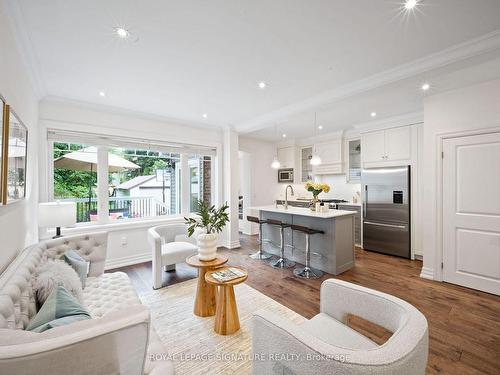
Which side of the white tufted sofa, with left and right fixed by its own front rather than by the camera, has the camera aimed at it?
right

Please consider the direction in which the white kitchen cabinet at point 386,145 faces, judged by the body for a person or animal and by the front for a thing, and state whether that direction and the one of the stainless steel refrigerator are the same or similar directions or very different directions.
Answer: same or similar directions

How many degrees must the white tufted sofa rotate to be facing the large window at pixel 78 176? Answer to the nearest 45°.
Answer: approximately 90° to its left

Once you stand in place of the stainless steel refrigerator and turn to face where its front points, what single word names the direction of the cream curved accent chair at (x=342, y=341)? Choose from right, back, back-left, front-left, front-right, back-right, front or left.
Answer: front-left

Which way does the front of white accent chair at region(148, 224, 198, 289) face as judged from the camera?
facing the viewer and to the right of the viewer

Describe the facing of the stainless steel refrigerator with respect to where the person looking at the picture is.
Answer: facing the viewer and to the left of the viewer

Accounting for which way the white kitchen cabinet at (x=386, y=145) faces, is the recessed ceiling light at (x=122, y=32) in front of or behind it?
in front

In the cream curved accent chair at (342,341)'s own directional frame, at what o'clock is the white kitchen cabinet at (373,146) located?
The white kitchen cabinet is roughly at 2 o'clock from the cream curved accent chair.

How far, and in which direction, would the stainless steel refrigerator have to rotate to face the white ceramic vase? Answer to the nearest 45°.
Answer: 0° — it already faces it

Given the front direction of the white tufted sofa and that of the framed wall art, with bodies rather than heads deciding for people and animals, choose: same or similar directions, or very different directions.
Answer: same or similar directions

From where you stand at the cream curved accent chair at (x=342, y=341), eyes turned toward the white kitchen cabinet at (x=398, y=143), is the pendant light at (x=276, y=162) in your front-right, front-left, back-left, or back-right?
front-left

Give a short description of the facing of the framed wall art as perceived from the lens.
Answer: facing to the right of the viewer

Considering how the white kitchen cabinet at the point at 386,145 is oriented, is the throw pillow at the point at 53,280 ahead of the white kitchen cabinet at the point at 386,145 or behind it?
ahead

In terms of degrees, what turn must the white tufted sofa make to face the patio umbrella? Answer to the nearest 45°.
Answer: approximately 90° to its left

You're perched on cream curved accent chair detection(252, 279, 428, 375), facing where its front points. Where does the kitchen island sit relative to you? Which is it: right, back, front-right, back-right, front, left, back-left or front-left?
front-right

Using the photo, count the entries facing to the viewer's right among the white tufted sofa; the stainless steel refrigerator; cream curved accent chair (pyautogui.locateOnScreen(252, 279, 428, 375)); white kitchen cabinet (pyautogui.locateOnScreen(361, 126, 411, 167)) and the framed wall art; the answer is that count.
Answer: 2
